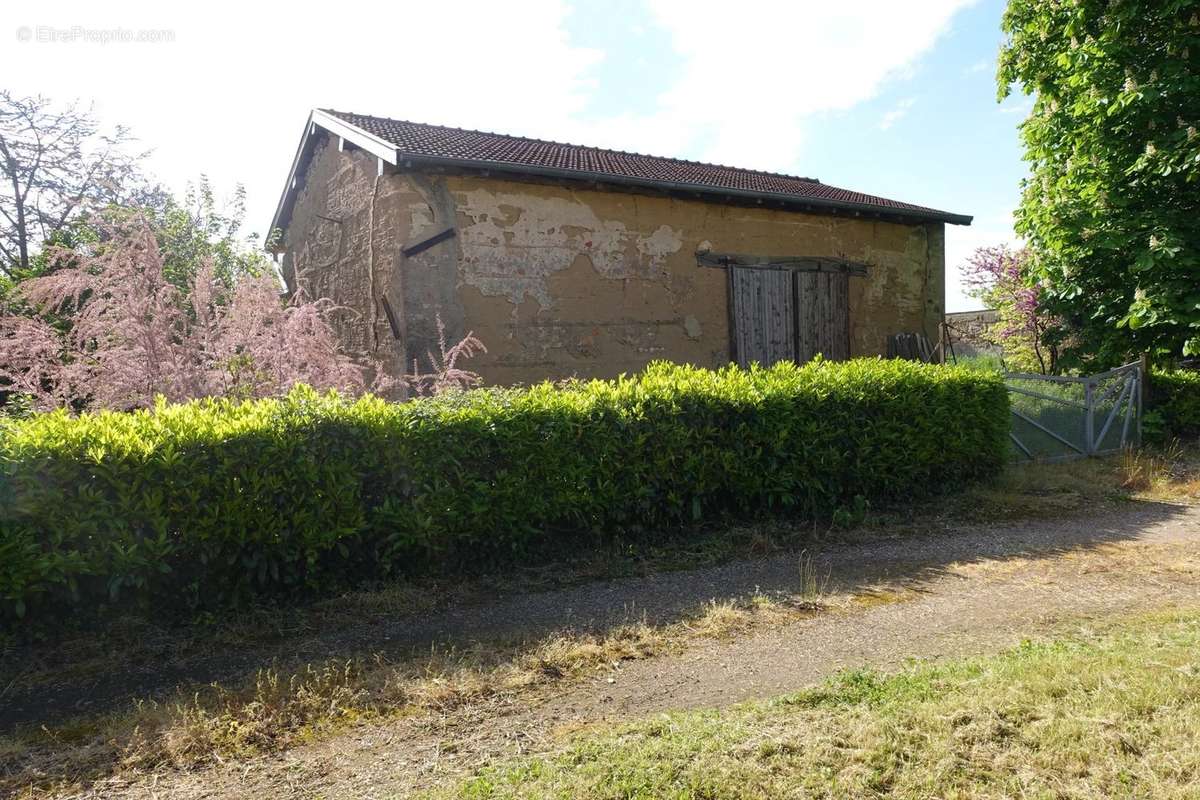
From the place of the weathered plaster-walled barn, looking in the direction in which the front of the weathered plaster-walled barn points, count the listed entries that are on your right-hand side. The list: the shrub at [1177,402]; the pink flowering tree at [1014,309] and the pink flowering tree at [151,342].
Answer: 1

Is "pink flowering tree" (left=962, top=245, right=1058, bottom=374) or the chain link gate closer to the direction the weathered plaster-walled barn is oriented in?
the chain link gate

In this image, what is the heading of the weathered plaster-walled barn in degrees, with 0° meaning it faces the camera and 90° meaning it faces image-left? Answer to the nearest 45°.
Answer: approximately 315°

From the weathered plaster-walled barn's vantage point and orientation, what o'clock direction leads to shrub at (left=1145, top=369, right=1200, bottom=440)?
The shrub is roughly at 10 o'clock from the weathered plaster-walled barn.

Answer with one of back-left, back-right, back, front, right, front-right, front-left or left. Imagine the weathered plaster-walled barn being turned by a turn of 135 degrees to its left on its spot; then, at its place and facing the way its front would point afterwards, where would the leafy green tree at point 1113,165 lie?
right

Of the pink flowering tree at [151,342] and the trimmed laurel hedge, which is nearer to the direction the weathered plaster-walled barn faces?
the trimmed laurel hedge

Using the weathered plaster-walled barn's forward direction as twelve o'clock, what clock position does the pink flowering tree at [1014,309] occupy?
The pink flowering tree is roughly at 9 o'clock from the weathered plaster-walled barn.

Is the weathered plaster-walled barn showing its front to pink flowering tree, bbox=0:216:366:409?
no
